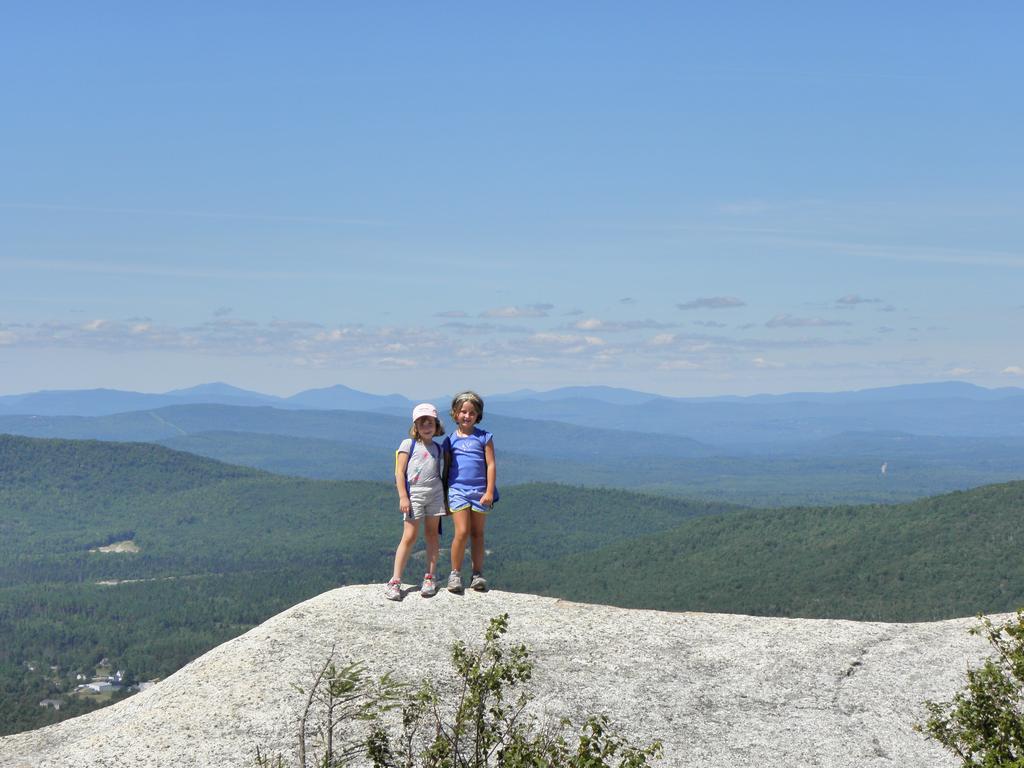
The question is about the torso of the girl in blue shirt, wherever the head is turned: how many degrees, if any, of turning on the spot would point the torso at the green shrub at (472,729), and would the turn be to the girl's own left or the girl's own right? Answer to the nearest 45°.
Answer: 0° — they already face it

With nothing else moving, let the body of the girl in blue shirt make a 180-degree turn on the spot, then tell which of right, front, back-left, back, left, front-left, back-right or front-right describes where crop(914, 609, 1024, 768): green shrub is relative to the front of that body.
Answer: back-right

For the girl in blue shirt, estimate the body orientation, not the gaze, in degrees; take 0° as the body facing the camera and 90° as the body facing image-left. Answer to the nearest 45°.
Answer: approximately 0°
